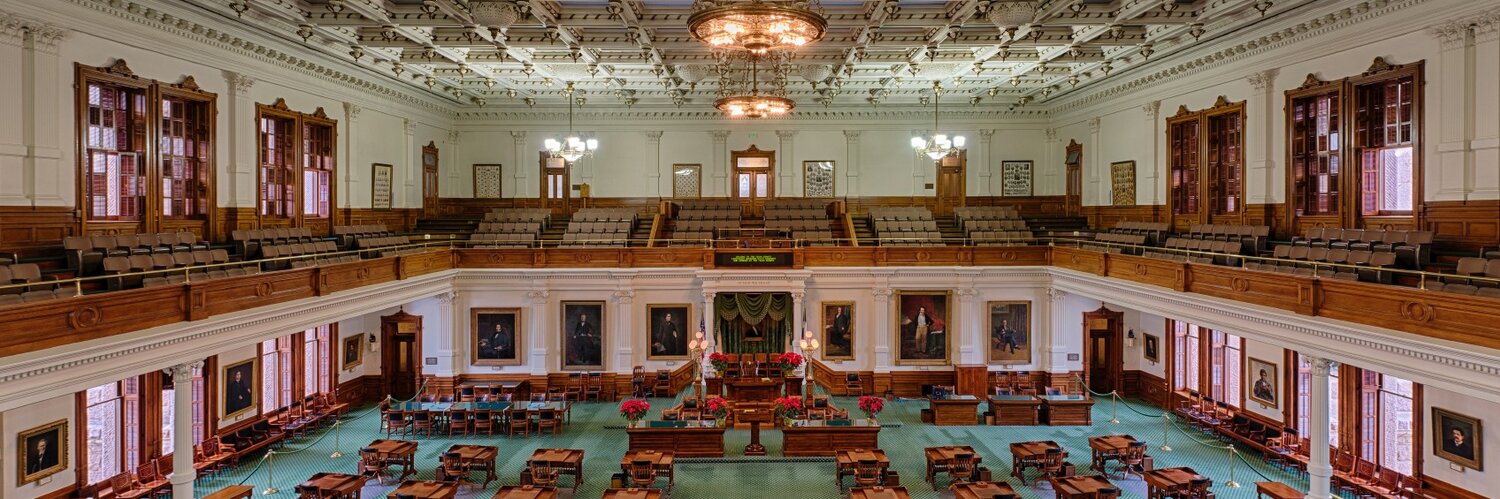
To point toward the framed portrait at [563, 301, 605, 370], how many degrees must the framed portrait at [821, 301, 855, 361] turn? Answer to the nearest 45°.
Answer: approximately 90° to its right

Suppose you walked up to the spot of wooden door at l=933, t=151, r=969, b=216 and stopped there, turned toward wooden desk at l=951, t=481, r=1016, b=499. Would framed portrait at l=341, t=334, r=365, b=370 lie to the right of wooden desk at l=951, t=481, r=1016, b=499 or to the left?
right

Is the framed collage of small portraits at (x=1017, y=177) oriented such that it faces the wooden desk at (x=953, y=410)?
yes

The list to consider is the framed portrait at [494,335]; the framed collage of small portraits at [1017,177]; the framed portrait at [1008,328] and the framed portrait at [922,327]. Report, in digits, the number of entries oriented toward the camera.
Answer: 4

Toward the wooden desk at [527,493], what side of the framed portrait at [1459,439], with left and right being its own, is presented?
front

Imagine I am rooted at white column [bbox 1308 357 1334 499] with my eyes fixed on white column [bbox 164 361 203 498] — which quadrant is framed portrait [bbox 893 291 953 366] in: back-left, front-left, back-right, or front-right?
front-right

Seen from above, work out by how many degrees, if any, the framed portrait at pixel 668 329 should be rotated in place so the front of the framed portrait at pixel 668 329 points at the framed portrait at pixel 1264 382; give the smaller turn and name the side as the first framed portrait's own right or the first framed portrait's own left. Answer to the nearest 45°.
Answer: approximately 45° to the first framed portrait's own left

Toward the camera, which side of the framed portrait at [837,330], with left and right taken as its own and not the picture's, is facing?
front

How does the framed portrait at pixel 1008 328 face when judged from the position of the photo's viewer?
facing the viewer

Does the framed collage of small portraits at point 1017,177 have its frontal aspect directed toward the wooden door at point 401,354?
no

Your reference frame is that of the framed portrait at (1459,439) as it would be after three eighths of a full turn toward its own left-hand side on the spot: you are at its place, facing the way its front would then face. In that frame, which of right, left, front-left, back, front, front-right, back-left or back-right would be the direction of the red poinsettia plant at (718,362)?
back

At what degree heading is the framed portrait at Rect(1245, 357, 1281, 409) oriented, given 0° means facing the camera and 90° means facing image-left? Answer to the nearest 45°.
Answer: approximately 45°

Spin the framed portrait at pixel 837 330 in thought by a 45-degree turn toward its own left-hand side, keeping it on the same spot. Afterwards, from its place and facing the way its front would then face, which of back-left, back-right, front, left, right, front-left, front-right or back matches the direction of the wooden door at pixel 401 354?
back-right

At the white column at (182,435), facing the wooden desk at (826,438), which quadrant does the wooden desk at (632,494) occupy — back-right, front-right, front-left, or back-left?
front-right

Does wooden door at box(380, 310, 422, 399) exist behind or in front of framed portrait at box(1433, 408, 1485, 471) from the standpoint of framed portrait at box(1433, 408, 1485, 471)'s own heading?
in front

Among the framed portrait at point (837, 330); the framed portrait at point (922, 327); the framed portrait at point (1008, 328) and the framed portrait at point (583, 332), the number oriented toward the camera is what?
4

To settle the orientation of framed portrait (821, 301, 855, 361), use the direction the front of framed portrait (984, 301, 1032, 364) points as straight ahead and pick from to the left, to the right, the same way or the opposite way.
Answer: the same way

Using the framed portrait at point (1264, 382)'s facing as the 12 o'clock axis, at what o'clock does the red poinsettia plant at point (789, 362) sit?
The red poinsettia plant is roughly at 1 o'clock from the framed portrait.

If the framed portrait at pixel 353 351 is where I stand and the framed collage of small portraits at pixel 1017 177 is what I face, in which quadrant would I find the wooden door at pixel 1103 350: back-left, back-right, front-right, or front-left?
front-right

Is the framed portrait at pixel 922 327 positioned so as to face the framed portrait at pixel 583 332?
no

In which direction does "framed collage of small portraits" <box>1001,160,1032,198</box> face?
toward the camera

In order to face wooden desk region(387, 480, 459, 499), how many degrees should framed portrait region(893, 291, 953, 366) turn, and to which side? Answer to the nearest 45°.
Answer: approximately 45° to its right

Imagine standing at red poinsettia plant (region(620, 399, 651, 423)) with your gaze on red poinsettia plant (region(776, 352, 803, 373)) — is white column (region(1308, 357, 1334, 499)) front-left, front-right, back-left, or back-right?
front-right
